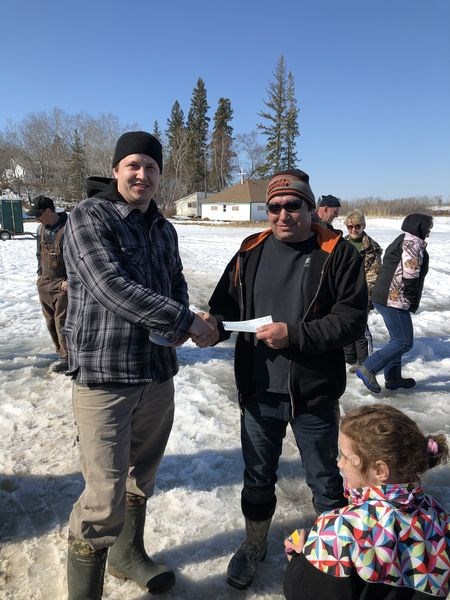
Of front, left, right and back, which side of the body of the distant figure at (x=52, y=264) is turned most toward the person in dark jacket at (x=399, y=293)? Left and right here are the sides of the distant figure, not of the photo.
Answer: left

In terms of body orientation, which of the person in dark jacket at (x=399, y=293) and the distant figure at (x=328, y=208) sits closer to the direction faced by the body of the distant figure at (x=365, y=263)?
the person in dark jacket

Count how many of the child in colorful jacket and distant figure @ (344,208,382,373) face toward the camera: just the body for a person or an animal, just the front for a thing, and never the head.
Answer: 1

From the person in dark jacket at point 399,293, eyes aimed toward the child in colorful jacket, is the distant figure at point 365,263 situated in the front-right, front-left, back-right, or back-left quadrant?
back-right

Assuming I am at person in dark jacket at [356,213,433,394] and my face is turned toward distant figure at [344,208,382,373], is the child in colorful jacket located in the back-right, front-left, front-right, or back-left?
back-left

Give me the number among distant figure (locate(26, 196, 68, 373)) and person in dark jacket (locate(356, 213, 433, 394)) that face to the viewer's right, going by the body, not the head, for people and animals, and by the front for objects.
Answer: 1

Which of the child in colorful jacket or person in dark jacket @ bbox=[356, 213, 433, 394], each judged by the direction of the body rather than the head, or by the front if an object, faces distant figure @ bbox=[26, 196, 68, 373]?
the child in colorful jacket

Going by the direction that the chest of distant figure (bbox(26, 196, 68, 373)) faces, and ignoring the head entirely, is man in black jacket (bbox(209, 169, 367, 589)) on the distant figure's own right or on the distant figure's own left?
on the distant figure's own left

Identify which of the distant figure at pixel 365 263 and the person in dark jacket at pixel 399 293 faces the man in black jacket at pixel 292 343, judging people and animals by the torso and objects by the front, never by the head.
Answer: the distant figure

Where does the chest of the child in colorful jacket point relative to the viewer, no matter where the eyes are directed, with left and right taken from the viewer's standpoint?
facing away from the viewer and to the left of the viewer

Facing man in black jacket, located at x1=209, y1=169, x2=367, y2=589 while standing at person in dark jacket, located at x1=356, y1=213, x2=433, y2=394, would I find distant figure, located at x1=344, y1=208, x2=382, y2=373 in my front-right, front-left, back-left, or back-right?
back-right
